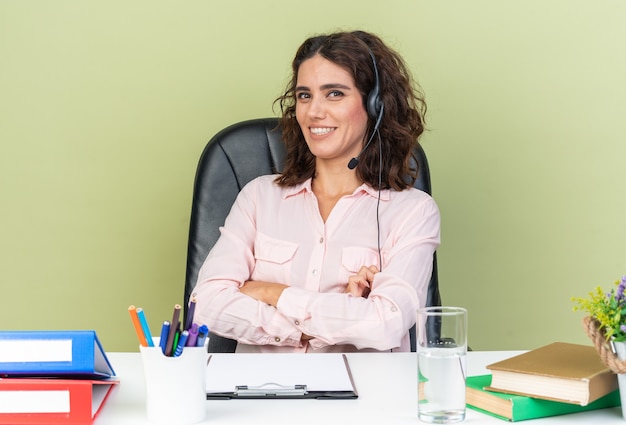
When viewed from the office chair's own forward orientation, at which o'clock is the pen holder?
The pen holder is roughly at 12 o'clock from the office chair.

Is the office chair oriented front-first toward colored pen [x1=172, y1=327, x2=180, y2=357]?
yes

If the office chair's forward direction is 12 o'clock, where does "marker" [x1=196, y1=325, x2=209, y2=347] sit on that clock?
The marker is roughly at 12 o'clock from the office chair.

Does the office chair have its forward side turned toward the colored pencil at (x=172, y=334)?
yes

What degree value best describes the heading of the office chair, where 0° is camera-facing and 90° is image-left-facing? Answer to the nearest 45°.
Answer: approximately 0°

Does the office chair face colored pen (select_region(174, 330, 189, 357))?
yes

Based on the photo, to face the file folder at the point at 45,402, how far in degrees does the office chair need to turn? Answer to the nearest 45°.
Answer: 0° — it already faces it
